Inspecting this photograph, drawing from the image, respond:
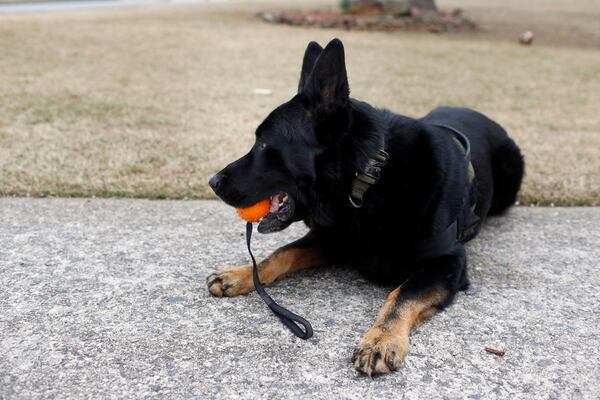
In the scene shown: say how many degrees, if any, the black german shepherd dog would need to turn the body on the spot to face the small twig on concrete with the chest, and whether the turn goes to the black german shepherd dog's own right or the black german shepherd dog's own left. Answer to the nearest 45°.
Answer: approximately 90° to the black german shepherd dog's own left

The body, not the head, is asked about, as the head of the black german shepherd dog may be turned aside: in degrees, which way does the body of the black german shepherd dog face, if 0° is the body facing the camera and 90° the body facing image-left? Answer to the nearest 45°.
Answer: approximately 45°
